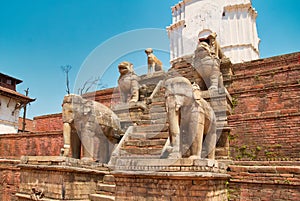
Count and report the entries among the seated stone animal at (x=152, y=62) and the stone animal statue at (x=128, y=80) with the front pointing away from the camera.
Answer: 0

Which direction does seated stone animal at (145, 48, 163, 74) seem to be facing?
to the viewer's left

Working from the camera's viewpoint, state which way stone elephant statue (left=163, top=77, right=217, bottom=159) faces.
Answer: facing the viewer and to the left of the viewer

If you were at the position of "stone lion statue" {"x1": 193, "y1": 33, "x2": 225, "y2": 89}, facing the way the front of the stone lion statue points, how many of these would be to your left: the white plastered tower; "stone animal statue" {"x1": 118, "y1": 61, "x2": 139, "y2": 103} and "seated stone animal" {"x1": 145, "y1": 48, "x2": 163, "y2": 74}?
0

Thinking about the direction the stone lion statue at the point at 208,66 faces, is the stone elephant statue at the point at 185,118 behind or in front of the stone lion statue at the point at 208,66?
in front

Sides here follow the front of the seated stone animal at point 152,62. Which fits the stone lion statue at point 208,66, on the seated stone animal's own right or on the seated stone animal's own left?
on the seated stone animal's own left

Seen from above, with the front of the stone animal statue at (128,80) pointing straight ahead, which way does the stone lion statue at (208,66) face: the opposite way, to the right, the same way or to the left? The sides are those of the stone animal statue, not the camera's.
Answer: the same way

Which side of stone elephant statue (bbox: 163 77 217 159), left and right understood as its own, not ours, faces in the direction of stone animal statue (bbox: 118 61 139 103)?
right

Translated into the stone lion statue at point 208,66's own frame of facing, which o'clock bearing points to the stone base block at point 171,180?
The stone base block is roughly at 11 o'clock from the stone lion statue.

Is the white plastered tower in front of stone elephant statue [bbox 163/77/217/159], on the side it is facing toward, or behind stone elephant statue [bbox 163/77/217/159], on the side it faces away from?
behind

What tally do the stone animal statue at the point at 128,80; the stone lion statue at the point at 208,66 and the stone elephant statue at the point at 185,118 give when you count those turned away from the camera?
0

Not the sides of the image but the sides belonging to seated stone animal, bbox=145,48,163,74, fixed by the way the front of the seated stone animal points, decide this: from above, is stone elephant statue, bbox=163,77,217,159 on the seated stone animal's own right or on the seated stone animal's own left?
on the seated stone animal's own left

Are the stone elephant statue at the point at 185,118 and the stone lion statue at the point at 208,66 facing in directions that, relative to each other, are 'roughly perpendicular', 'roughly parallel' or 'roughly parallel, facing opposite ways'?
roughly parallel

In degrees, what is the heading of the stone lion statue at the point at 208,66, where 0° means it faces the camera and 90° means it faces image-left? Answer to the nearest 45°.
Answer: approximately 45°
